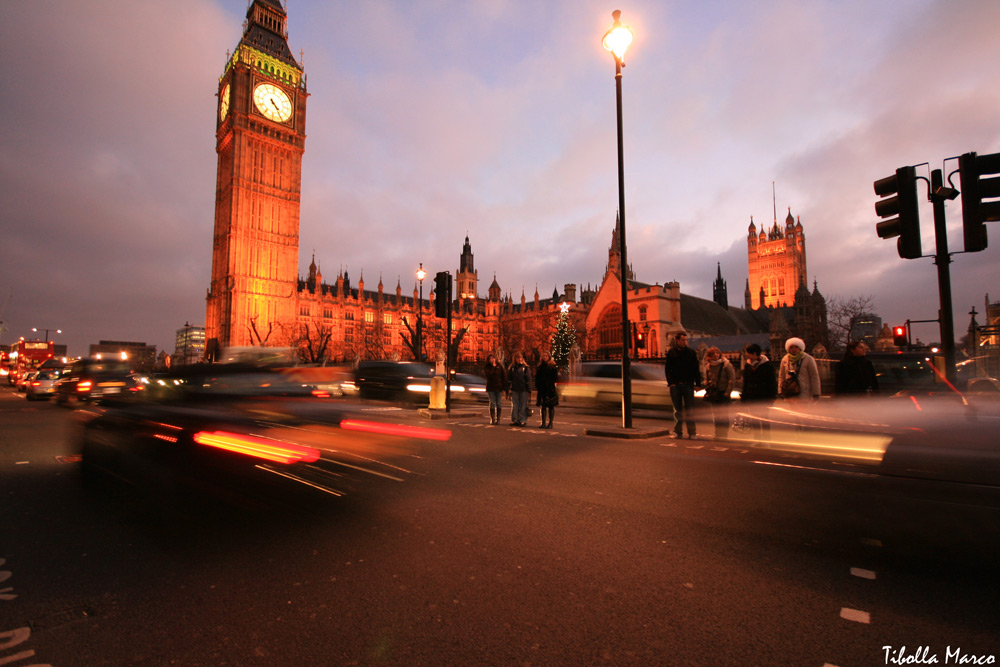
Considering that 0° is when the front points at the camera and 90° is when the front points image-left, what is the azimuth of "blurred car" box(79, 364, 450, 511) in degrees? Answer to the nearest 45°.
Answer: approximately 135°

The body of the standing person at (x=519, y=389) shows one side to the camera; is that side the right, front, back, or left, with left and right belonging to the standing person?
front

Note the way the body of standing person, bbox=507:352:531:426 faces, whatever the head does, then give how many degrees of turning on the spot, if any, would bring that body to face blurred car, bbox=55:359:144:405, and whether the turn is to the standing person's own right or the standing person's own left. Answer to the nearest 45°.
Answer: approximately 90° to the standing person's own right

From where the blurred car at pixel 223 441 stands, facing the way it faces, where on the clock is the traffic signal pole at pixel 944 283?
The traffic signal pole is roughly at 5 o'clock from the blurred car.

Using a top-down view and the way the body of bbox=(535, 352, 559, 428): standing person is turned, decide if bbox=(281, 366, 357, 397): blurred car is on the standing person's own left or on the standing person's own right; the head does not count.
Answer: on the standing person's own right

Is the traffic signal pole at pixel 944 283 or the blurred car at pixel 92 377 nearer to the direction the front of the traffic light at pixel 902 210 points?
the blurred car

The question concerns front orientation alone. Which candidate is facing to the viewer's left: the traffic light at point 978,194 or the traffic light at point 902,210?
the traffic light at point 902,210

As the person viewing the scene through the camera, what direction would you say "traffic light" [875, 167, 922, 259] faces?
facing to the left of the viewer

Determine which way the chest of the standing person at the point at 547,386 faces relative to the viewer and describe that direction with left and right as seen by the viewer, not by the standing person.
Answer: facing the viewer

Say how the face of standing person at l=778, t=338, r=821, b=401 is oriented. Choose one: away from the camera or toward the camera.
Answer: toward the camera
